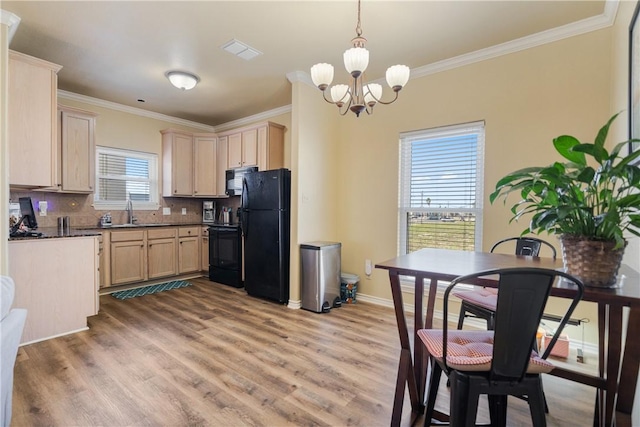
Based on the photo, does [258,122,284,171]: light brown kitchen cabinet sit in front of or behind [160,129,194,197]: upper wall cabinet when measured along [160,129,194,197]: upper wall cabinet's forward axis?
in front

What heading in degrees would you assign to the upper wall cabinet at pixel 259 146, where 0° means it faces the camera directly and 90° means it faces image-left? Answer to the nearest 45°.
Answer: approximately 45°

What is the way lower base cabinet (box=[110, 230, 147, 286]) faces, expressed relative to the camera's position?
facing the viewer and to the right of the viewer

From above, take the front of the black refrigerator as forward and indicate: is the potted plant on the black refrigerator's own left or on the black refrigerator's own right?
on the black refrigerator's own left

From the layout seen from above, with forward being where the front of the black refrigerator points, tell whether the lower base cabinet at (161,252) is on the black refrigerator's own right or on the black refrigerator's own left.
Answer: on the black refrigerator's own right

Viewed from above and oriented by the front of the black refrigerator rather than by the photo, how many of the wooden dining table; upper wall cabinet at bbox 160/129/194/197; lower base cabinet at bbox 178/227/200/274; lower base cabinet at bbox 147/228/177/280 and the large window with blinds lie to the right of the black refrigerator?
3

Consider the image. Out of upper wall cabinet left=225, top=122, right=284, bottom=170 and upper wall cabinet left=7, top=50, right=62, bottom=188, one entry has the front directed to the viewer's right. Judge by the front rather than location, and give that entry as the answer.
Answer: upper wall cabinet left=7, top=50, right=62, bottom=188

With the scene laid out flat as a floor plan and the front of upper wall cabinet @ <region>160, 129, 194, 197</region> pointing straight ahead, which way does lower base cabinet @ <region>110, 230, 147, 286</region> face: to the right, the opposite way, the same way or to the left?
the same way

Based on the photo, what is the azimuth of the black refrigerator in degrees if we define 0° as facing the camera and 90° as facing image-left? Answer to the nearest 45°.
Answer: approximately 45°
